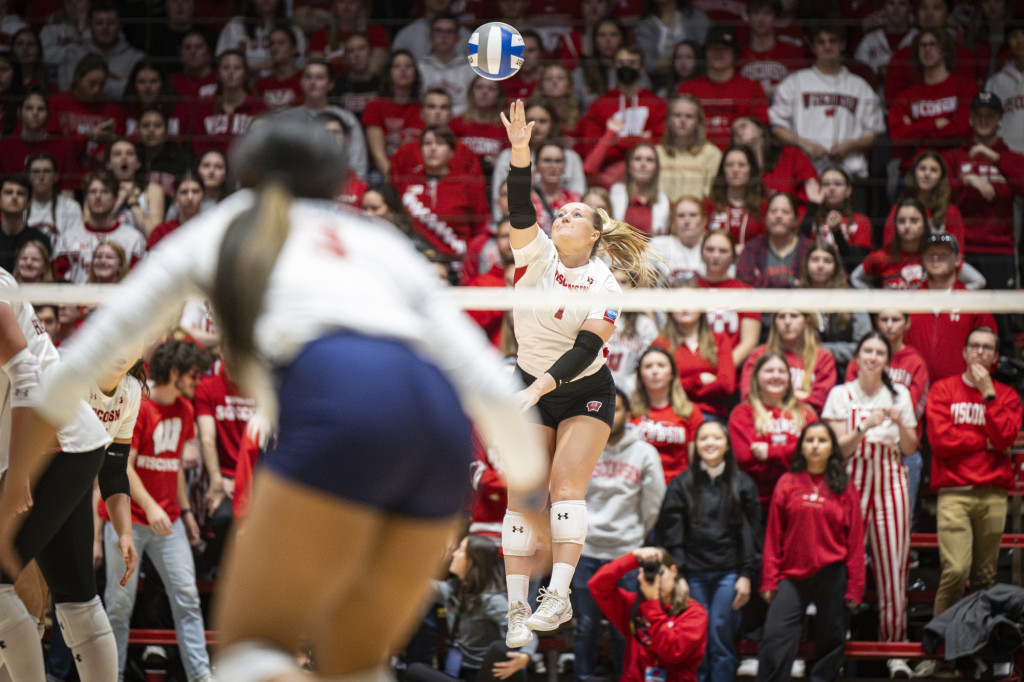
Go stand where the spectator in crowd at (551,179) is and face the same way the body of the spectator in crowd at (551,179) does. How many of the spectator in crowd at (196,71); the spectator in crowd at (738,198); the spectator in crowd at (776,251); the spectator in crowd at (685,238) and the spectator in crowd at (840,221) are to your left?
4

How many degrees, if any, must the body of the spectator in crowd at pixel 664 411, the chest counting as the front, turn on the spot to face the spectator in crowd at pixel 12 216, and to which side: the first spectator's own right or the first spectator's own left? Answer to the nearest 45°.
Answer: approximately 90° to the first spectator's own right

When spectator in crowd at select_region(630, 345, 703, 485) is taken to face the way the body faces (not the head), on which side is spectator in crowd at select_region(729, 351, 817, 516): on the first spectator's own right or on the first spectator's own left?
on the first spectator's own left

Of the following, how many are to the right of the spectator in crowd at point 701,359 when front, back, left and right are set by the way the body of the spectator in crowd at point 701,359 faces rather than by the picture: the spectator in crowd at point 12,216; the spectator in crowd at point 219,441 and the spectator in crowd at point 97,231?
3
